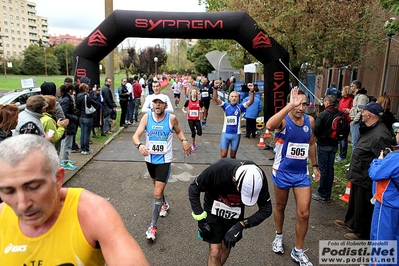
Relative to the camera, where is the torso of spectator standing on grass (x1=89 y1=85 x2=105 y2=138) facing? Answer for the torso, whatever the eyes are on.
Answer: to the viewer's right

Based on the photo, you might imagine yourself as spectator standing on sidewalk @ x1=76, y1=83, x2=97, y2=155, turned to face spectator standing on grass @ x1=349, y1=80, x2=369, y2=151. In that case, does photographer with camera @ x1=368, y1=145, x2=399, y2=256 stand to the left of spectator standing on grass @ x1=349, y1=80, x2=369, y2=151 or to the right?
right

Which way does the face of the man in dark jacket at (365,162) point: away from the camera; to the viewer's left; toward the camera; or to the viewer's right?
to the viewer's left

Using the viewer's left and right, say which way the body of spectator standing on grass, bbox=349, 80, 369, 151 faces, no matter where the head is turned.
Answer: facing to the left of the viewer

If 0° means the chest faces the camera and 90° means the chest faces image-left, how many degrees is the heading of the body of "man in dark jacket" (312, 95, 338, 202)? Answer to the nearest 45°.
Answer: approximately 90°

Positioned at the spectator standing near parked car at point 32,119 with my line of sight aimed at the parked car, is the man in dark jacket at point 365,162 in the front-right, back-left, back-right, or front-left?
back-right

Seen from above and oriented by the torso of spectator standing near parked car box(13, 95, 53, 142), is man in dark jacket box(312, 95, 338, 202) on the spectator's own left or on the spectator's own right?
on the spectator's own right

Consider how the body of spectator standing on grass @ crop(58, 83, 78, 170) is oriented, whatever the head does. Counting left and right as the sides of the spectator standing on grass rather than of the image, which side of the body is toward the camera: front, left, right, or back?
right

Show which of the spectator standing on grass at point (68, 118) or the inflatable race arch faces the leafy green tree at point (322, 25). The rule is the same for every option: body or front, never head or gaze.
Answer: the spectator standing on grass
